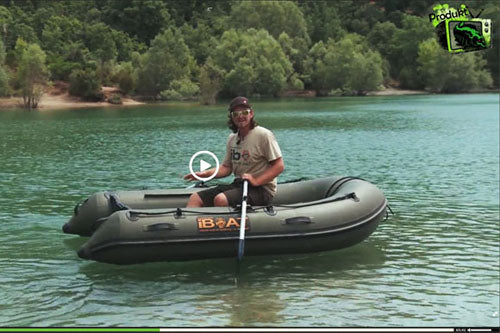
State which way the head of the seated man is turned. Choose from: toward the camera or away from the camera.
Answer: toward the camera

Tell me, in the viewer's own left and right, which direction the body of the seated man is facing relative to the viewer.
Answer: facing the viewer and to the left of the viewer

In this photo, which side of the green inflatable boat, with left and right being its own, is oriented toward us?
right
